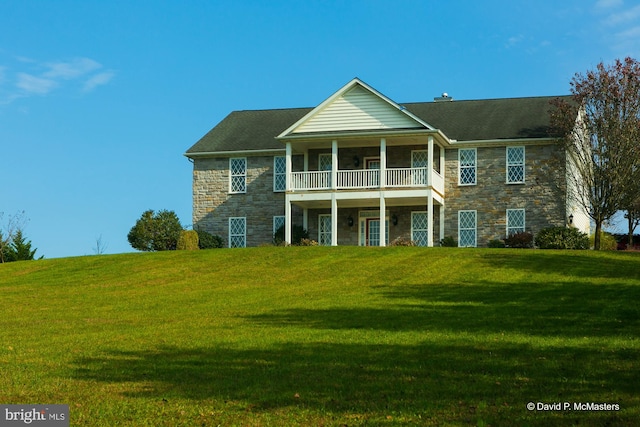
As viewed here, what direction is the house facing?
toward the camera

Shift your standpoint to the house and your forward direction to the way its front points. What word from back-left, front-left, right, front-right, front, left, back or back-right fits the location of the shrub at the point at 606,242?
left

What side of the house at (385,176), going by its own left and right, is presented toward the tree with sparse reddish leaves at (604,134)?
left

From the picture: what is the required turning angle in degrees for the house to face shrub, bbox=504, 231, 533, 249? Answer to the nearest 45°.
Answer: approximately 90° to its left

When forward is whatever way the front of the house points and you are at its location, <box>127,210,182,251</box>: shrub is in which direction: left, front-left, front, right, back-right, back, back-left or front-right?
right

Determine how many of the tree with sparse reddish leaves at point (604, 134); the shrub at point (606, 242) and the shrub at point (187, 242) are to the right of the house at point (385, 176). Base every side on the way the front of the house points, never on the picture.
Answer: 1

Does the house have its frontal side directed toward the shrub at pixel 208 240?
no

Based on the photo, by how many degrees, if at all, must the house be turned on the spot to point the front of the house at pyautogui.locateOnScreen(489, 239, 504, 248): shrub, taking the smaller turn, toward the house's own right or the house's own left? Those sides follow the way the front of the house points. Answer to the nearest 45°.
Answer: approximately 90° to the house's own left

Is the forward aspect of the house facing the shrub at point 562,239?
no

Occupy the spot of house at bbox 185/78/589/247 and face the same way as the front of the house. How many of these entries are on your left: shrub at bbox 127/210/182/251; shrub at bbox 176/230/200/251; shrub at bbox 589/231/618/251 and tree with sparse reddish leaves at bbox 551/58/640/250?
2

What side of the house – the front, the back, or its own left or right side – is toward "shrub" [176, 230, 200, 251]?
right
